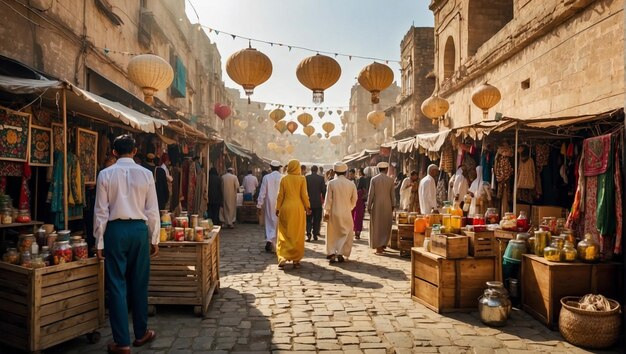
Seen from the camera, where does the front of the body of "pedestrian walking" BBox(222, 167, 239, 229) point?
away from the camera

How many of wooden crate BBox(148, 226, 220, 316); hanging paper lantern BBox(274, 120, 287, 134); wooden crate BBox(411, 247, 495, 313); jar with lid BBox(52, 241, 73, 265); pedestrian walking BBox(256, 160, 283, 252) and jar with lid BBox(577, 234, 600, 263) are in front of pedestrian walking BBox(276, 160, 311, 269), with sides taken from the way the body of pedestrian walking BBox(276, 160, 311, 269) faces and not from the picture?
2

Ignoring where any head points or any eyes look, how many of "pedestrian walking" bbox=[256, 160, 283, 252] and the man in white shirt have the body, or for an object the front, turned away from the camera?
2

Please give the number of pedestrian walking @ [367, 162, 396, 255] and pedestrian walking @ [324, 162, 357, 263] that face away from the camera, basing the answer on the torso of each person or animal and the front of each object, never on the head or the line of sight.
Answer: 2

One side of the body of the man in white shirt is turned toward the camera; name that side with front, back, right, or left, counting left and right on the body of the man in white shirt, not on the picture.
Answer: back

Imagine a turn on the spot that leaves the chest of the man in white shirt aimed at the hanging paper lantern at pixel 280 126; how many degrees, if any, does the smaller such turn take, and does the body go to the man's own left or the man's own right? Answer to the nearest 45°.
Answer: approximately 45° to the man's own right

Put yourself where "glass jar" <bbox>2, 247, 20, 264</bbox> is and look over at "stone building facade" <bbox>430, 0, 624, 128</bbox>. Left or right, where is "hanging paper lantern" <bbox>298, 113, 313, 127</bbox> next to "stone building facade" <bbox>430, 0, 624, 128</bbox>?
left

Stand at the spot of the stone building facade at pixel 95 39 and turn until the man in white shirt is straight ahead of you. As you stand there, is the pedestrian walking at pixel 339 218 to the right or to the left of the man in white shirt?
left

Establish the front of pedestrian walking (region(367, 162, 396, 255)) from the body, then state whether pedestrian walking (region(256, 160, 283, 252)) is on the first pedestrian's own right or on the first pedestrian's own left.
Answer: on the first pedestrian's own left

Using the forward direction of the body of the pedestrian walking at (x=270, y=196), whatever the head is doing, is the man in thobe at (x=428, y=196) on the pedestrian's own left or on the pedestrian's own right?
on the pedestrian's own right

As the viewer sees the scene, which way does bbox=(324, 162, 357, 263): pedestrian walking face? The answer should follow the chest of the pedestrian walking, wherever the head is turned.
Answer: away from the camera

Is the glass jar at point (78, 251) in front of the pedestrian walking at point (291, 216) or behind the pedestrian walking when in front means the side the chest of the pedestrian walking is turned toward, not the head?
behind

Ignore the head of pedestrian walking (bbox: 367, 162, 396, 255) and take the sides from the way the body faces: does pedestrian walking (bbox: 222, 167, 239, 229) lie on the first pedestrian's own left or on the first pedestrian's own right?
on the first pedestrian's own left

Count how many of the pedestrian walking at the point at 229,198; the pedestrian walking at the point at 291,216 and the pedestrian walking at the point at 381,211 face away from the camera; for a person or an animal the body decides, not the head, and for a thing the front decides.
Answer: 3

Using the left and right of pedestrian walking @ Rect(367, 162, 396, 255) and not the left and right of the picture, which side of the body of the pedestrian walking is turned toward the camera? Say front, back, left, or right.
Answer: back

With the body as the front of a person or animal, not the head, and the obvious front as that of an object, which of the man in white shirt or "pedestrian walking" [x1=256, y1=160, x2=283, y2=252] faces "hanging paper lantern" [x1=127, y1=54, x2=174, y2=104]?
the man in white shirt

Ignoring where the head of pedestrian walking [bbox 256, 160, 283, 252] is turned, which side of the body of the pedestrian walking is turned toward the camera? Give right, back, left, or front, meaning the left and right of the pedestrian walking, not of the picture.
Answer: back
